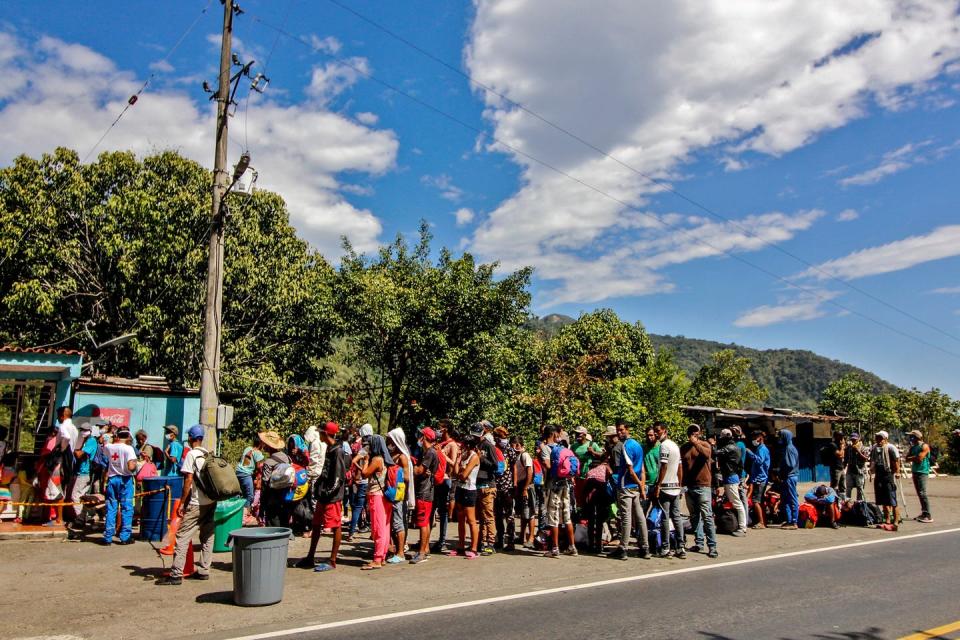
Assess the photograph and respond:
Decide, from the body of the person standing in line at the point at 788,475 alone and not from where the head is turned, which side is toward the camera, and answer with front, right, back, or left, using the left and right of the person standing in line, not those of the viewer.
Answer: left

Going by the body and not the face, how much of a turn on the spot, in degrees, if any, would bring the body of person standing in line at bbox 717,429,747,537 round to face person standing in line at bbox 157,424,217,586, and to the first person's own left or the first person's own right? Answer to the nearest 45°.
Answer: approximately 45° to the first person's own left

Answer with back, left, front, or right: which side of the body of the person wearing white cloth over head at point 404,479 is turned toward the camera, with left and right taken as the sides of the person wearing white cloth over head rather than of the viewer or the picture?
left

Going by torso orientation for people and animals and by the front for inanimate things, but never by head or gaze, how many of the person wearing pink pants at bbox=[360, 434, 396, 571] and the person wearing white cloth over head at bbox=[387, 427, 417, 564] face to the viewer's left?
2

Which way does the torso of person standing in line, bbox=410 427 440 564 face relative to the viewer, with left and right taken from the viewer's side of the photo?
facing to the left of the viewer

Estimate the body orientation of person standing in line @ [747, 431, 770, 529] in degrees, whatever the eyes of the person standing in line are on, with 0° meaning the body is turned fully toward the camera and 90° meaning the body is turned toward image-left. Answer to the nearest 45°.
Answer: approximately 90°

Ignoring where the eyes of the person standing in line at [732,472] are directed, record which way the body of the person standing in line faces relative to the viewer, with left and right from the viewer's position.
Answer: facing to the left of the viewer

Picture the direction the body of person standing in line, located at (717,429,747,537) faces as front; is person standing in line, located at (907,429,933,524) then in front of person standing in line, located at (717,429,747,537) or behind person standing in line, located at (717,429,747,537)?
behind

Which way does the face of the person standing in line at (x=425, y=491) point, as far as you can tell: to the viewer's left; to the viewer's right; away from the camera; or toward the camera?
to the viewer's left

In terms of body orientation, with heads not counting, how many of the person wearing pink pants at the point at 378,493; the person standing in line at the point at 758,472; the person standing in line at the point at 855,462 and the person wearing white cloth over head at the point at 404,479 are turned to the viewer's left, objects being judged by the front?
3

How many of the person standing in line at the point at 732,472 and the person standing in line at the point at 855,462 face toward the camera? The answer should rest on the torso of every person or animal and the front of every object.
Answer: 1
